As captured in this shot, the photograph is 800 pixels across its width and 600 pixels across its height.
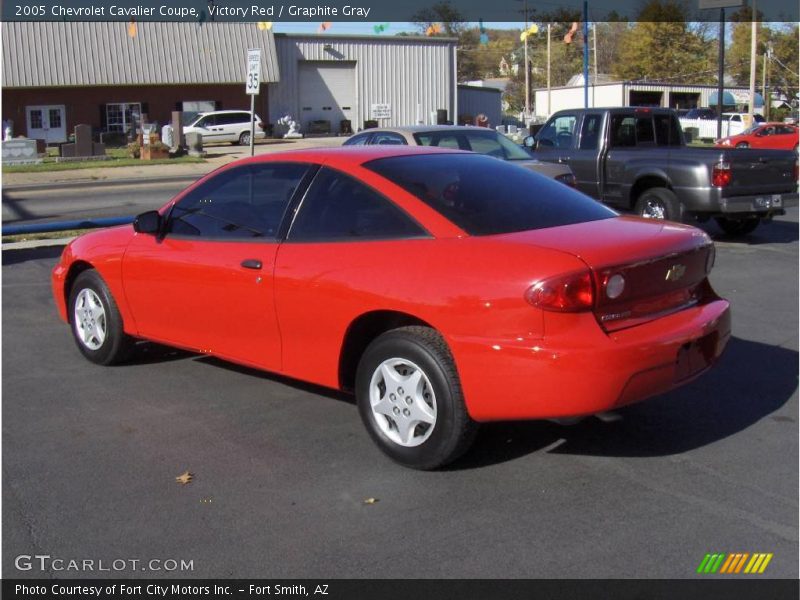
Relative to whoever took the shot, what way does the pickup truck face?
facing away from the viewer and to the left of the viewer

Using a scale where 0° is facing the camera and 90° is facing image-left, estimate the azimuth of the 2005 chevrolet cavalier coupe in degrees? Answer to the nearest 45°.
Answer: approximately 135°

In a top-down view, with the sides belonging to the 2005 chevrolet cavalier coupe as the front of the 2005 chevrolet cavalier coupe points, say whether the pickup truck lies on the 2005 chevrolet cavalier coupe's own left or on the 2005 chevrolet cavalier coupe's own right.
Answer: on the 2005 chevrolet cavalier coupe's own right

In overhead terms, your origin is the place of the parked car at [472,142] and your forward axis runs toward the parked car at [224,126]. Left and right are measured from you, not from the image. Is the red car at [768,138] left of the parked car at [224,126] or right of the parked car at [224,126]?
right

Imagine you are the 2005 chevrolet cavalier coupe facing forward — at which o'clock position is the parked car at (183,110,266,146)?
The parked car is roughly at 1 o'clock from the 2005 chevrolet cavalier coupe.

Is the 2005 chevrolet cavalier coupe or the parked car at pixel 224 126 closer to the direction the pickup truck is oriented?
the parked car
